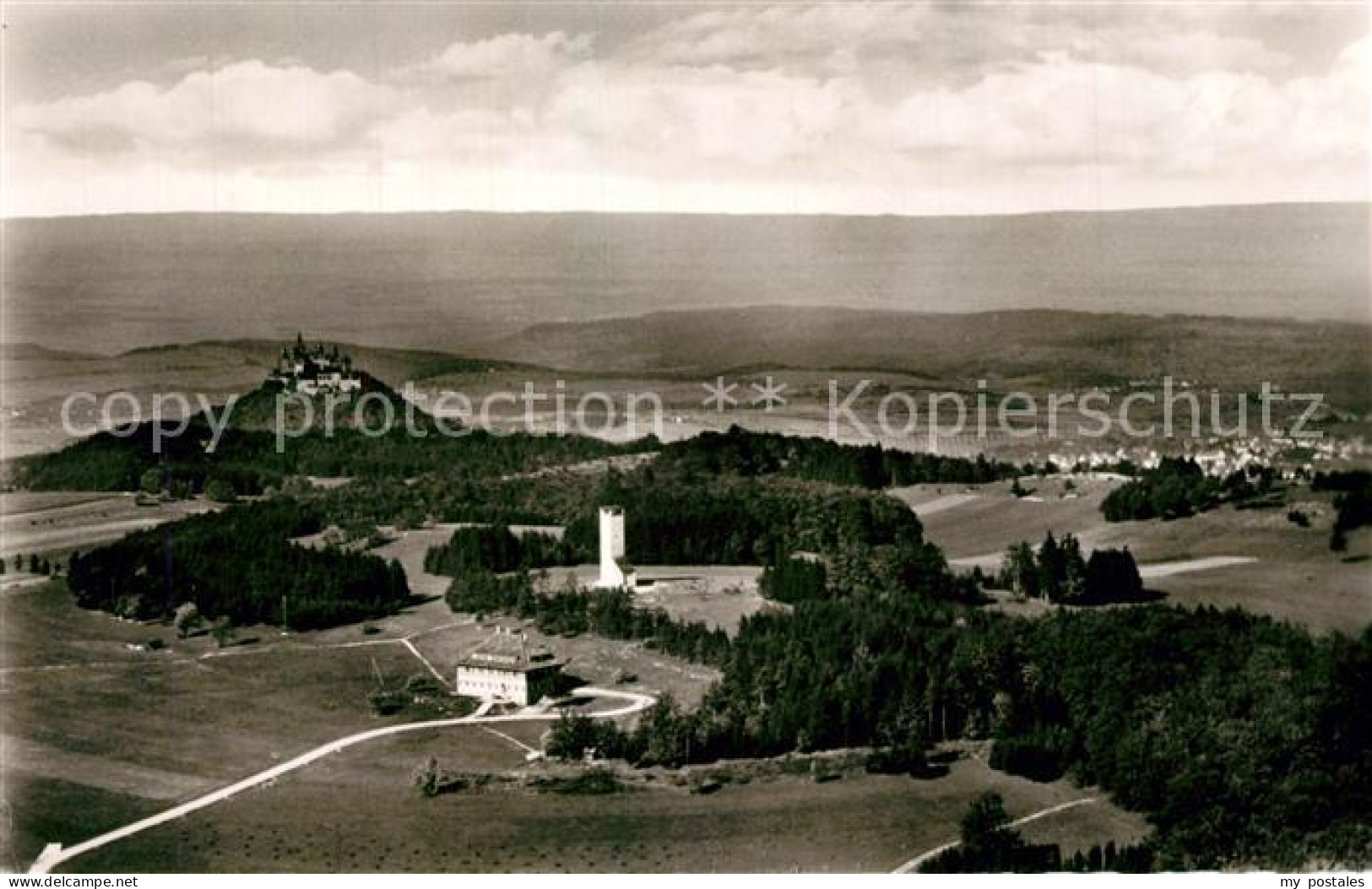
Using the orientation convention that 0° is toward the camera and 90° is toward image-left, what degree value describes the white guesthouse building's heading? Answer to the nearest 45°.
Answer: approximately 45°
